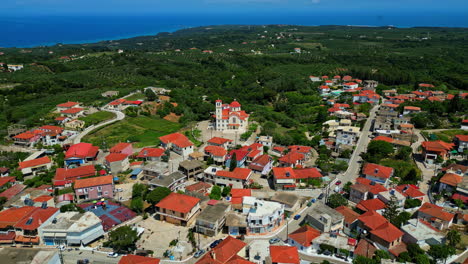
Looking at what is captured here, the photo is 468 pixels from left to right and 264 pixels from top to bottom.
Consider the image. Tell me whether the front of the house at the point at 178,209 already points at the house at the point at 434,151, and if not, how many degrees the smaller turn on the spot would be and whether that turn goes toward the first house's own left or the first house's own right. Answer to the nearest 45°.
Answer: approximately 135° to the first house's own left

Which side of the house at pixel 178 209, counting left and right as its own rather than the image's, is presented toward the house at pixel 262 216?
left

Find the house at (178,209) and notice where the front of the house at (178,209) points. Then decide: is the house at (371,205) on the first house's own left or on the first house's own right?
on the first house's own left

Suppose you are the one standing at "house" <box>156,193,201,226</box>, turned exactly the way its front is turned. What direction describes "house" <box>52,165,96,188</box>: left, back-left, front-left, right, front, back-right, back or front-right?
right

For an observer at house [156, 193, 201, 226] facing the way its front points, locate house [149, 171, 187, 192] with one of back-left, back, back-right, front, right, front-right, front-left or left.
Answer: back-right

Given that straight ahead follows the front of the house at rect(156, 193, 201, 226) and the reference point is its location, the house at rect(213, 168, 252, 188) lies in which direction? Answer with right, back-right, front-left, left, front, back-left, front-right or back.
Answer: back

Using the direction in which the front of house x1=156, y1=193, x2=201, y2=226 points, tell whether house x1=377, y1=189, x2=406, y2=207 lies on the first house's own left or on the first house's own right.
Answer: on the first house's own left

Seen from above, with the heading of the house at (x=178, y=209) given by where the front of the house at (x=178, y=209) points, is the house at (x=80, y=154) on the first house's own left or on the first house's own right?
on the first house's own right

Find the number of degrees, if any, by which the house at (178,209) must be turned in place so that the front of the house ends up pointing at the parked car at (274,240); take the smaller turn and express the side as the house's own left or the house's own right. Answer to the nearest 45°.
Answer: approximately 90° to the house's own left

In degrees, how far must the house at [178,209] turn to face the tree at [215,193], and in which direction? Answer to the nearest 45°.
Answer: approximately 180°

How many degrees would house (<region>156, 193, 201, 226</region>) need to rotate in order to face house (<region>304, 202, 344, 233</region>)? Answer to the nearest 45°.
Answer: approximately 135° to its left

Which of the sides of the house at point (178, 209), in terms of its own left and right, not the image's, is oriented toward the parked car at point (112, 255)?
front

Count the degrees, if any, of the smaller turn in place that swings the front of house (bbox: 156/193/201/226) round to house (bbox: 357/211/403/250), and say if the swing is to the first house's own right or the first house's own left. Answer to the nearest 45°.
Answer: approximately 135° to the first house's own left

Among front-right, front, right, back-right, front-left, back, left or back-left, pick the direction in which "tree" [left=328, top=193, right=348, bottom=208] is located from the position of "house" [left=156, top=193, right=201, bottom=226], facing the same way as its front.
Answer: back-left

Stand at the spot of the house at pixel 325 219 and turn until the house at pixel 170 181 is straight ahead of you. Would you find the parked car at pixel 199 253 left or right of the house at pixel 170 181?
left

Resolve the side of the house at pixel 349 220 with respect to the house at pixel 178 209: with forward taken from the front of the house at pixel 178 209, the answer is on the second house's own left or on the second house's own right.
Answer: on the second house's own left

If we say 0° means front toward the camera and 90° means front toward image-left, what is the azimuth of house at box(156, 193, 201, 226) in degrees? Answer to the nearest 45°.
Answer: approximately 45°
